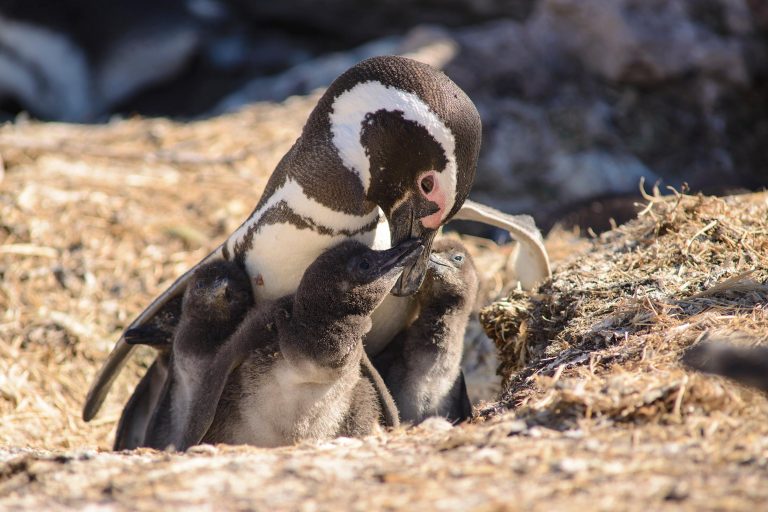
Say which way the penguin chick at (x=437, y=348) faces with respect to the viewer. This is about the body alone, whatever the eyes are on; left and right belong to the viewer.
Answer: facing the viewer and to the left of the viewer

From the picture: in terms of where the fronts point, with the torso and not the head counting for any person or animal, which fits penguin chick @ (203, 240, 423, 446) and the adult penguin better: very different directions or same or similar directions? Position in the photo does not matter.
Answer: same or similar directions

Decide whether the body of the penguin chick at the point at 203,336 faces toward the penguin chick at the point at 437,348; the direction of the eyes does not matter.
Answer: no

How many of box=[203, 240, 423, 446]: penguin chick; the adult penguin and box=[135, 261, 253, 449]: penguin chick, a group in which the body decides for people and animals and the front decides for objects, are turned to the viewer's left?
0

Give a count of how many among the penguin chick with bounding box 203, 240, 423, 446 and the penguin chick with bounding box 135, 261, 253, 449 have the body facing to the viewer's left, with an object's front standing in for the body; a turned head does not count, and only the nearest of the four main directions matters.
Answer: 0

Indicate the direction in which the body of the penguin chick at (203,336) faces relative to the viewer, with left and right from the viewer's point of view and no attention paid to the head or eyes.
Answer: facing the viewer

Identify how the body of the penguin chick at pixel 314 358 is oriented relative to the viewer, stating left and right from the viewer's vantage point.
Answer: facing the viewer and to the right of the viewer

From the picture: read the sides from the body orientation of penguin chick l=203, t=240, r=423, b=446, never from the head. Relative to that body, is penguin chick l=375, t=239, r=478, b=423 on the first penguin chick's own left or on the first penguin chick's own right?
on the first penguin chick's own left
